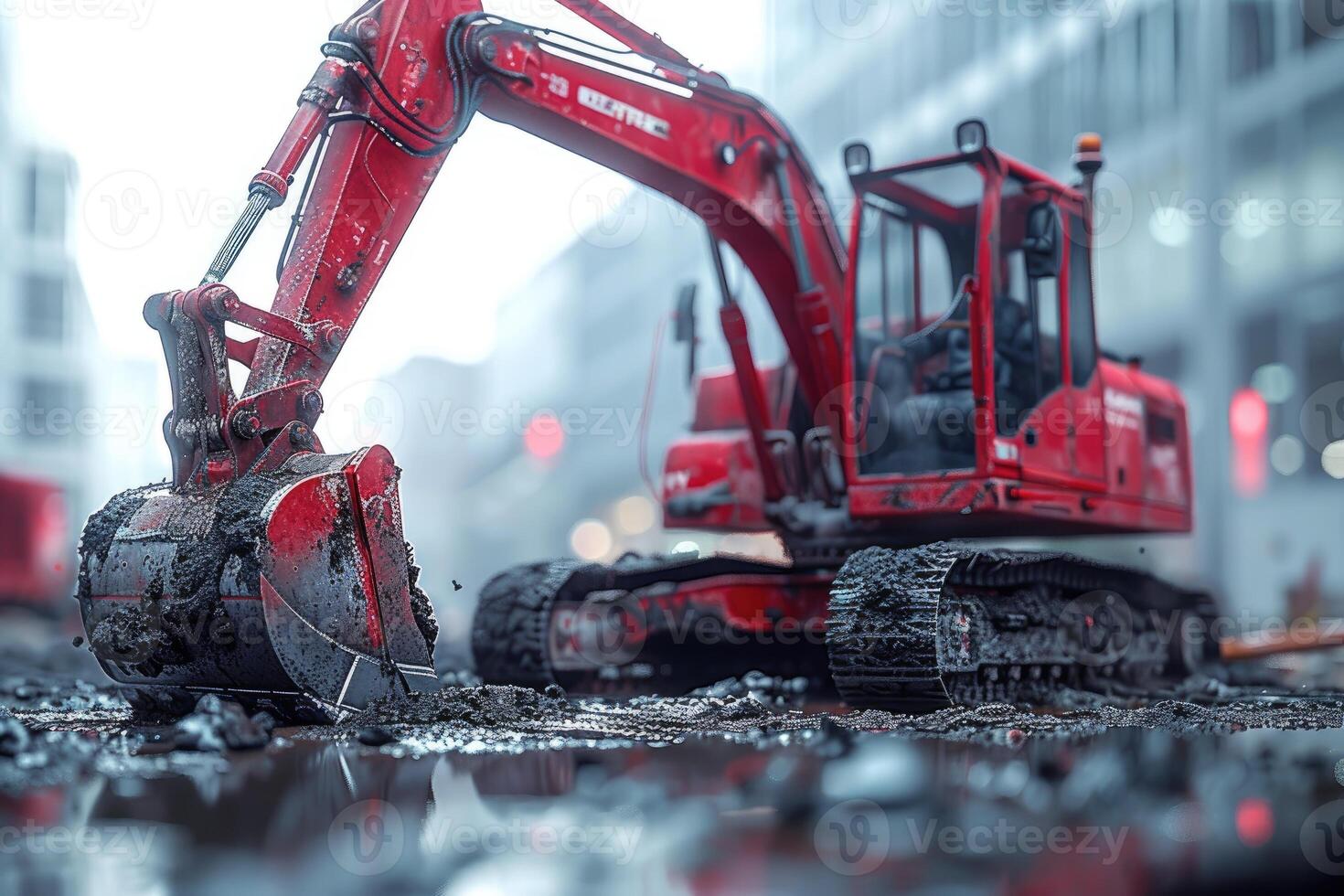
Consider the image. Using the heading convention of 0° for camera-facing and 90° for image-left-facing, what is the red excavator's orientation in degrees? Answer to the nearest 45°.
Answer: approximately 45°

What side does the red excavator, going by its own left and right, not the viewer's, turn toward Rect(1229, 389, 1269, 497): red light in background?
back

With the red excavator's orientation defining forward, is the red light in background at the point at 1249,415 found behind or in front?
behind
